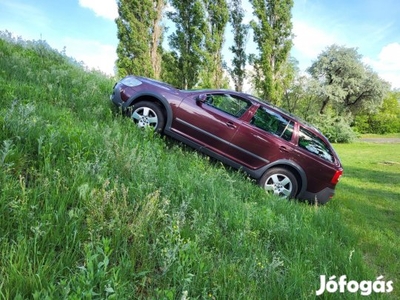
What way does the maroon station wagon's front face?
to the viewer's left

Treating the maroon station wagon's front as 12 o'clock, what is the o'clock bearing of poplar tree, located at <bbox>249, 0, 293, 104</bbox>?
The poplar tree is roughly at 3 o'clock from the maroon station wagon.

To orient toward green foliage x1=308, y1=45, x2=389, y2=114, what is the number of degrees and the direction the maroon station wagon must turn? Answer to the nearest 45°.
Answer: approximately 90° to its right

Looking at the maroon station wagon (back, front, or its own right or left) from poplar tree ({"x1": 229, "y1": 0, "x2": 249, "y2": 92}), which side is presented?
right

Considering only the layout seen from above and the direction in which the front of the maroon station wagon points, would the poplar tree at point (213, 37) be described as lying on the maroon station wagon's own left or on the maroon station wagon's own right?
on the maroon station wagon's own right
